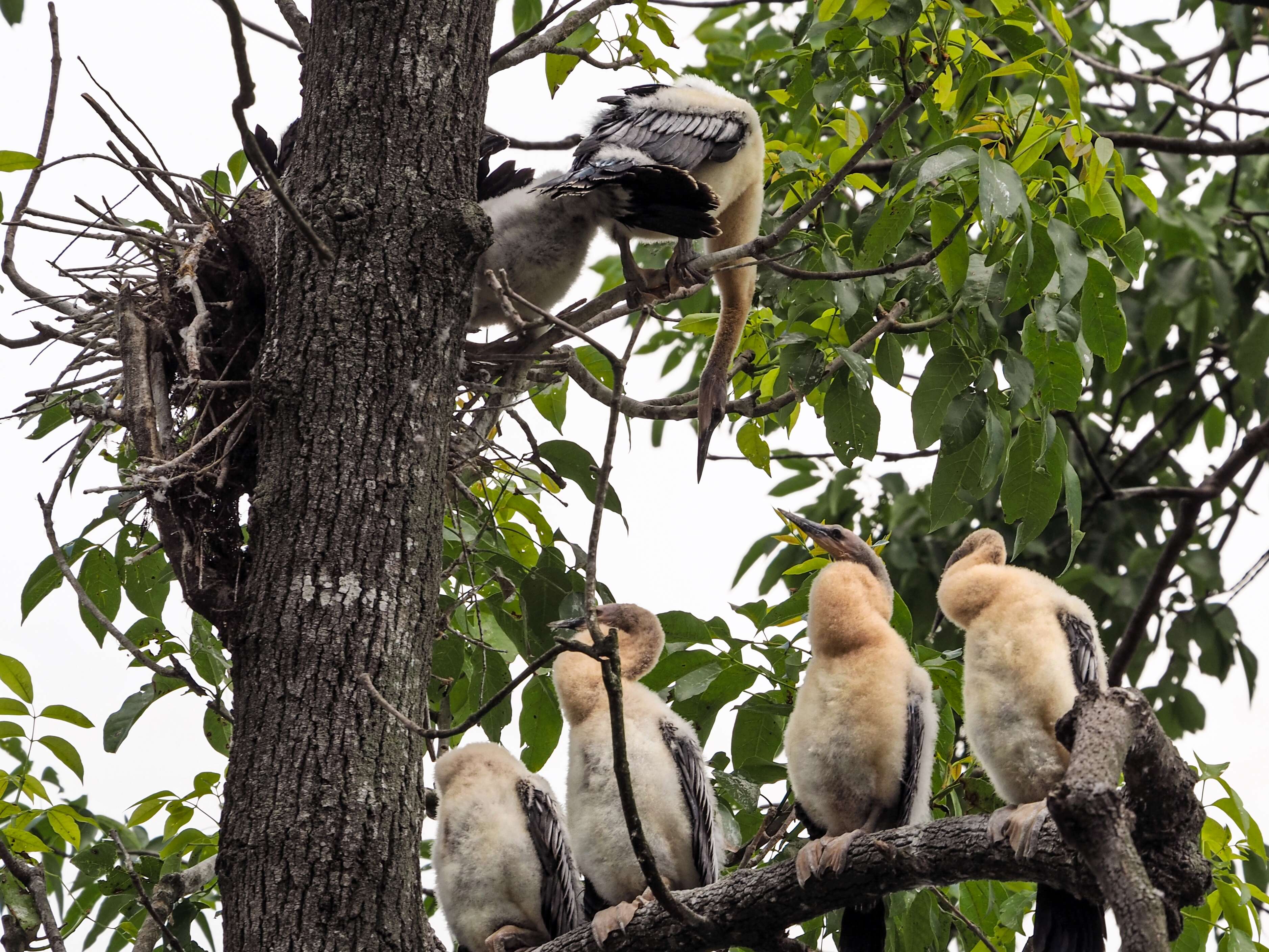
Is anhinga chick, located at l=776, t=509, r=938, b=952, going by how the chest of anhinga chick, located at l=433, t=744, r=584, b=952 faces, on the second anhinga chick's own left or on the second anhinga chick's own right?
on the second anhinga chick's own left

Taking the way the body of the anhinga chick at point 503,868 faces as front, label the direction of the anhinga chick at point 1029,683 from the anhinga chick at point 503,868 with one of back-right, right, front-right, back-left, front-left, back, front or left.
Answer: left

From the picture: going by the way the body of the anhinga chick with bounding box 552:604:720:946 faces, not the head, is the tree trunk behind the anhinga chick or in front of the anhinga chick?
in front

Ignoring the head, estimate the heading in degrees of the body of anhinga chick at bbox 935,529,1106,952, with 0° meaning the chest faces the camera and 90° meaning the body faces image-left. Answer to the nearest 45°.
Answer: approximately 45°

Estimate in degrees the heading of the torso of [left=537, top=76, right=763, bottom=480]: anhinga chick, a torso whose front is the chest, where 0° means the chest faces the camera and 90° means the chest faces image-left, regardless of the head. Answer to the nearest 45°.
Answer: approximately 270°

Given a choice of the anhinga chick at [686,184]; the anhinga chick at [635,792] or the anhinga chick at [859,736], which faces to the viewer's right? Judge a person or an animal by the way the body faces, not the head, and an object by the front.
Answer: the anhinga chick at [686,184]

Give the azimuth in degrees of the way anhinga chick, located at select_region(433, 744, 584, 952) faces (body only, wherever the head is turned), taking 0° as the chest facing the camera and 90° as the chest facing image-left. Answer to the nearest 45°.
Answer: approximately 45°

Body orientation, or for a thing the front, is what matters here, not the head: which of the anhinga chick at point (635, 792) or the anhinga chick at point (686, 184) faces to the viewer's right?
the anhinga chick at point (686, 184)

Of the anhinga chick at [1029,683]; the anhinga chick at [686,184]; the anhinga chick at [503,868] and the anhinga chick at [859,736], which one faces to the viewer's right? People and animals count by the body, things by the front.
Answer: the anhinga chick at [686,184]
